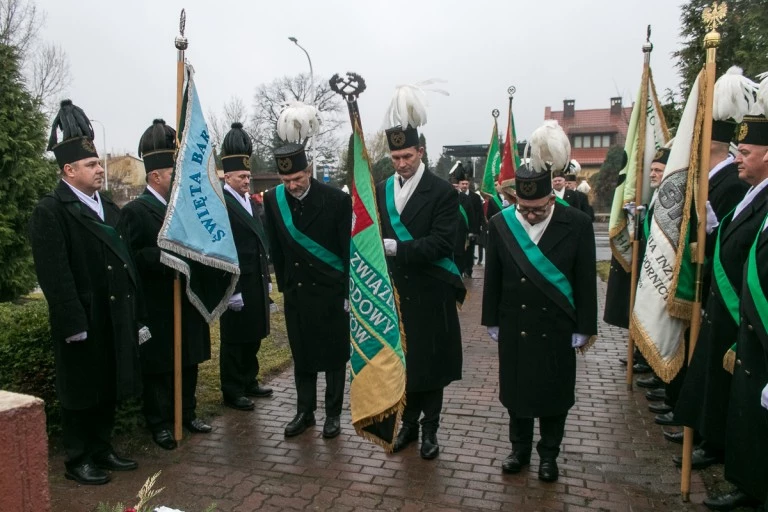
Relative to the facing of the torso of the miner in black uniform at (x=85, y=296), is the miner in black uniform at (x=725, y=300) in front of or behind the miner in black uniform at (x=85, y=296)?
in front

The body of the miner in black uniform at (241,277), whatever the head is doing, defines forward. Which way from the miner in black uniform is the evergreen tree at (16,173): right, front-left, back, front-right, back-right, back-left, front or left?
back

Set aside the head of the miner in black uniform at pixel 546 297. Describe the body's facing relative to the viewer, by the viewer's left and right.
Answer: facing the viewer

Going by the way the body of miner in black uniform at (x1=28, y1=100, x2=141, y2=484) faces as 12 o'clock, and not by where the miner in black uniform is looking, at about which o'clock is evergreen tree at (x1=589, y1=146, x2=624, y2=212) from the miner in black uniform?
The evergreen tree is roughly at 9 o'clock from the miner in black uniform.

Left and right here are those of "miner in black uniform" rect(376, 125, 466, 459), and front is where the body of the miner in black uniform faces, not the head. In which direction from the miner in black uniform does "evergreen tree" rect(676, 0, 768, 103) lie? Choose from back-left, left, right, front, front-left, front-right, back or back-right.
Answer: back

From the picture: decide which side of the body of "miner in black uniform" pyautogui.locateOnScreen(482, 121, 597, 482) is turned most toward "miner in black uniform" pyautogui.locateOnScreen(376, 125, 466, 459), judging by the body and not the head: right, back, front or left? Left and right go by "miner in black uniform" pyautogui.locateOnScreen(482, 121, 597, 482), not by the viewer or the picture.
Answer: right

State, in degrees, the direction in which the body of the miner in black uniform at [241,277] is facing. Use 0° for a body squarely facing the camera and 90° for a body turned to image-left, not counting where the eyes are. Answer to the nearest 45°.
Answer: approximately 315°

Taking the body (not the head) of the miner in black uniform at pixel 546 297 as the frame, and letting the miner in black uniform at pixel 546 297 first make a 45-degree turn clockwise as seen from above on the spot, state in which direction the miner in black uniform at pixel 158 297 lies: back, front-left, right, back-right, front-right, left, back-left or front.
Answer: front-right

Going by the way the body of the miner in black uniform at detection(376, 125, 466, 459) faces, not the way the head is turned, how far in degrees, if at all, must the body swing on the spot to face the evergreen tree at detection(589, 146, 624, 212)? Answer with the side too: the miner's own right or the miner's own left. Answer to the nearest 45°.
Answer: approximately 135° to the miner's own right

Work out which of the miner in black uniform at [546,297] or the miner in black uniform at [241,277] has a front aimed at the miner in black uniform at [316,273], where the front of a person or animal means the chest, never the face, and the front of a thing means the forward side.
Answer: the miner in black uniform at [241,277]

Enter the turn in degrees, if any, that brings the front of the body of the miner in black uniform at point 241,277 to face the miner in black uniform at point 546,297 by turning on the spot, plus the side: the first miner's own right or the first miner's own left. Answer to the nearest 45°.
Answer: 0° — they already face them

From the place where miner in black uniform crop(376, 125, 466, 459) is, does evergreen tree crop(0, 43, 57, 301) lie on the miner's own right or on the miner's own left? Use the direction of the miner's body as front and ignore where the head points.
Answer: on the miner's own right

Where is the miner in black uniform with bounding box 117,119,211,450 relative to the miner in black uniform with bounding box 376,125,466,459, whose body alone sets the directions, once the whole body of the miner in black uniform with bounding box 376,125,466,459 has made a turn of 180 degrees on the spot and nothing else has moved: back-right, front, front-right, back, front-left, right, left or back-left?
back-left

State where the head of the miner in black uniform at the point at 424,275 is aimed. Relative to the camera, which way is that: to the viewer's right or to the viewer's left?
to the viewer's left

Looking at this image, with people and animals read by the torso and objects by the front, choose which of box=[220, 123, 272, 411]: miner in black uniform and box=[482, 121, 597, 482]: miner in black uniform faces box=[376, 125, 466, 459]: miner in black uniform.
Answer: box=[220, 123, 272, 411]: miner in black uniform

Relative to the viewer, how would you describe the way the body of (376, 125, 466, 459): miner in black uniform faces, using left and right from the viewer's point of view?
facing the viewer and to the left of the viewer

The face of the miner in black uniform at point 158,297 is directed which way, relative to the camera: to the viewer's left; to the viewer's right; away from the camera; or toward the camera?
to the viewer's right
